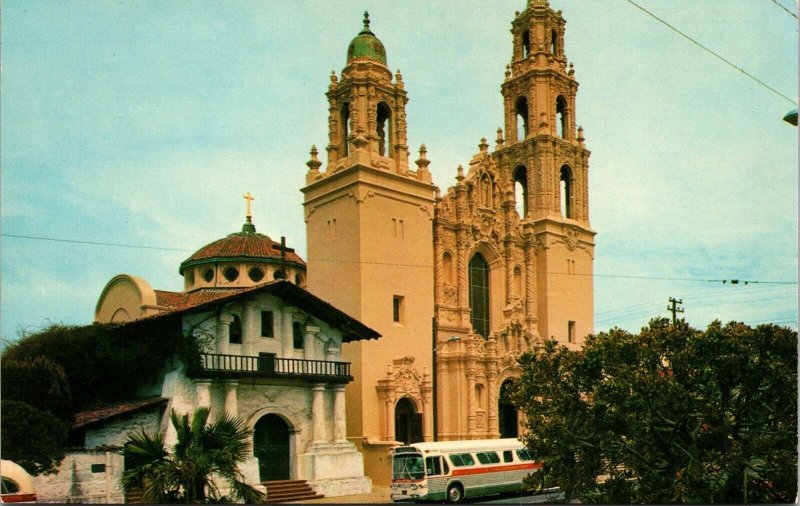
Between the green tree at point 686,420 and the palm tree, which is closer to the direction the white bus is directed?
the palm tree

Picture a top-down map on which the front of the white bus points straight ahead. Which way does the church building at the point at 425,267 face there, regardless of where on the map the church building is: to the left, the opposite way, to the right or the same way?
to the left

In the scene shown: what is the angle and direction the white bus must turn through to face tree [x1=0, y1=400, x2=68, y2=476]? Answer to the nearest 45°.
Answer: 0° — it already faces it

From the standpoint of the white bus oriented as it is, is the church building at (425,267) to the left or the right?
on its right

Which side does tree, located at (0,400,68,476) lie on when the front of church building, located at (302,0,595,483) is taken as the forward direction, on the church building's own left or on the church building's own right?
on the church building's own right

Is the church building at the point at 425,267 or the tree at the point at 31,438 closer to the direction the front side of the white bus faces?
the tree

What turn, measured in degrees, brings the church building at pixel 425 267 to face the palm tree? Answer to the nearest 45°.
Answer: approximately 45° to its right

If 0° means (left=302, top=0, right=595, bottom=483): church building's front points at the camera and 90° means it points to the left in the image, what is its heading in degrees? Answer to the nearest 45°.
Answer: approximately 315°
